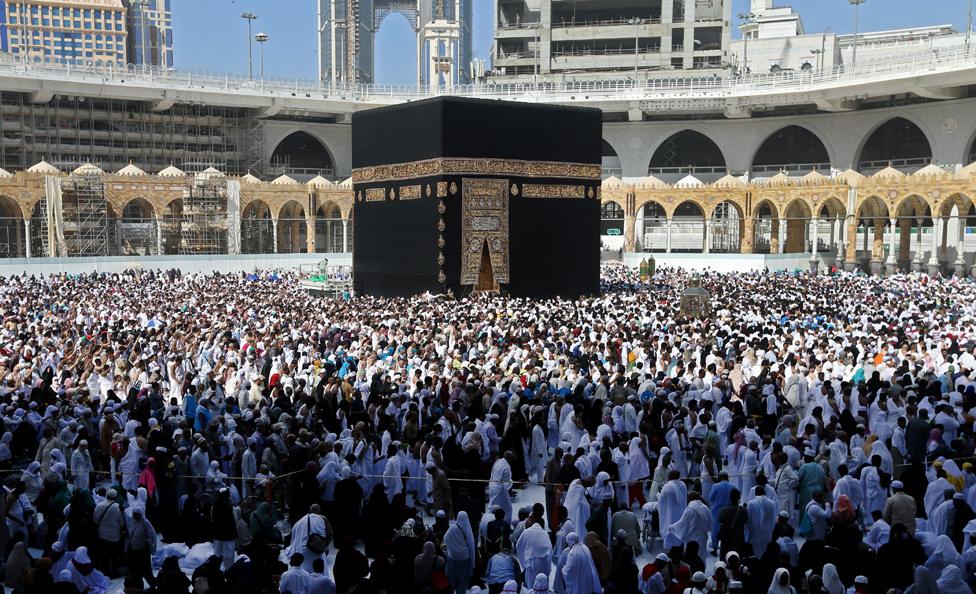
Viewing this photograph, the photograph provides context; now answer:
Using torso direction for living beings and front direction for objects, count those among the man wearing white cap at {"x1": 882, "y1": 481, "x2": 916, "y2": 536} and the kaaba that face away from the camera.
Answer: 1

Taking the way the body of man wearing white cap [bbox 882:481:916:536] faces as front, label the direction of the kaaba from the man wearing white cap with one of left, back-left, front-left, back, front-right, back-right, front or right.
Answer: front-left

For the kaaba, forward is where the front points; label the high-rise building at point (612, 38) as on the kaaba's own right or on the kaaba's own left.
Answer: on the kaaba's own left

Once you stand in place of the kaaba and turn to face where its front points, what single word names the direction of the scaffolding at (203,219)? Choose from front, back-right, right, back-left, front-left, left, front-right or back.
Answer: back

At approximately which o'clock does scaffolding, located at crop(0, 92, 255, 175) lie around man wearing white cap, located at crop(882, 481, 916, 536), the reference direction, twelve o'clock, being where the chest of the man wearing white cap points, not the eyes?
The scaffolding is roughly at 10 o'clock from the man wearing white cap.

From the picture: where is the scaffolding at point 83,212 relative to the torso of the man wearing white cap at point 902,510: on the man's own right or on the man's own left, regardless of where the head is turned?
on the man's own left

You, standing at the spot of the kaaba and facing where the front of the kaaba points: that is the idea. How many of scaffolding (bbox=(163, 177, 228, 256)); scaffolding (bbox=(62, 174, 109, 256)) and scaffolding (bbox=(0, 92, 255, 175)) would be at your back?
3

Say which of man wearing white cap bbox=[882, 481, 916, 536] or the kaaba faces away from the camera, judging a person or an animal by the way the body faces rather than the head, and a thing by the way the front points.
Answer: the man wearing white cap

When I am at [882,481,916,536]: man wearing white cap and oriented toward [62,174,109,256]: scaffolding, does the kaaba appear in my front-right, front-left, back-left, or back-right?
front-right

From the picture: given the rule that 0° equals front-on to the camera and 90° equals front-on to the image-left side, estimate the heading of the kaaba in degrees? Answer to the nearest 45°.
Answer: approximately 315°

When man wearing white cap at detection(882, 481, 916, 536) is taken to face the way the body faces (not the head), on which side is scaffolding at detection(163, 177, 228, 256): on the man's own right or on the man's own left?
on the man's own left

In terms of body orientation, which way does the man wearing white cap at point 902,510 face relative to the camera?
away from the camera

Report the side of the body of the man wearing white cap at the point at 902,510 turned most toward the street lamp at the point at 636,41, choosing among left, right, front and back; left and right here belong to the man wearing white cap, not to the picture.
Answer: front

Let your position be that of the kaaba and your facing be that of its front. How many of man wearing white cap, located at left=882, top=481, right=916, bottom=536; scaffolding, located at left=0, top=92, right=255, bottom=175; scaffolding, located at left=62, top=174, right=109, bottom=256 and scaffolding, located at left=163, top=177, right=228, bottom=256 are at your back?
3
